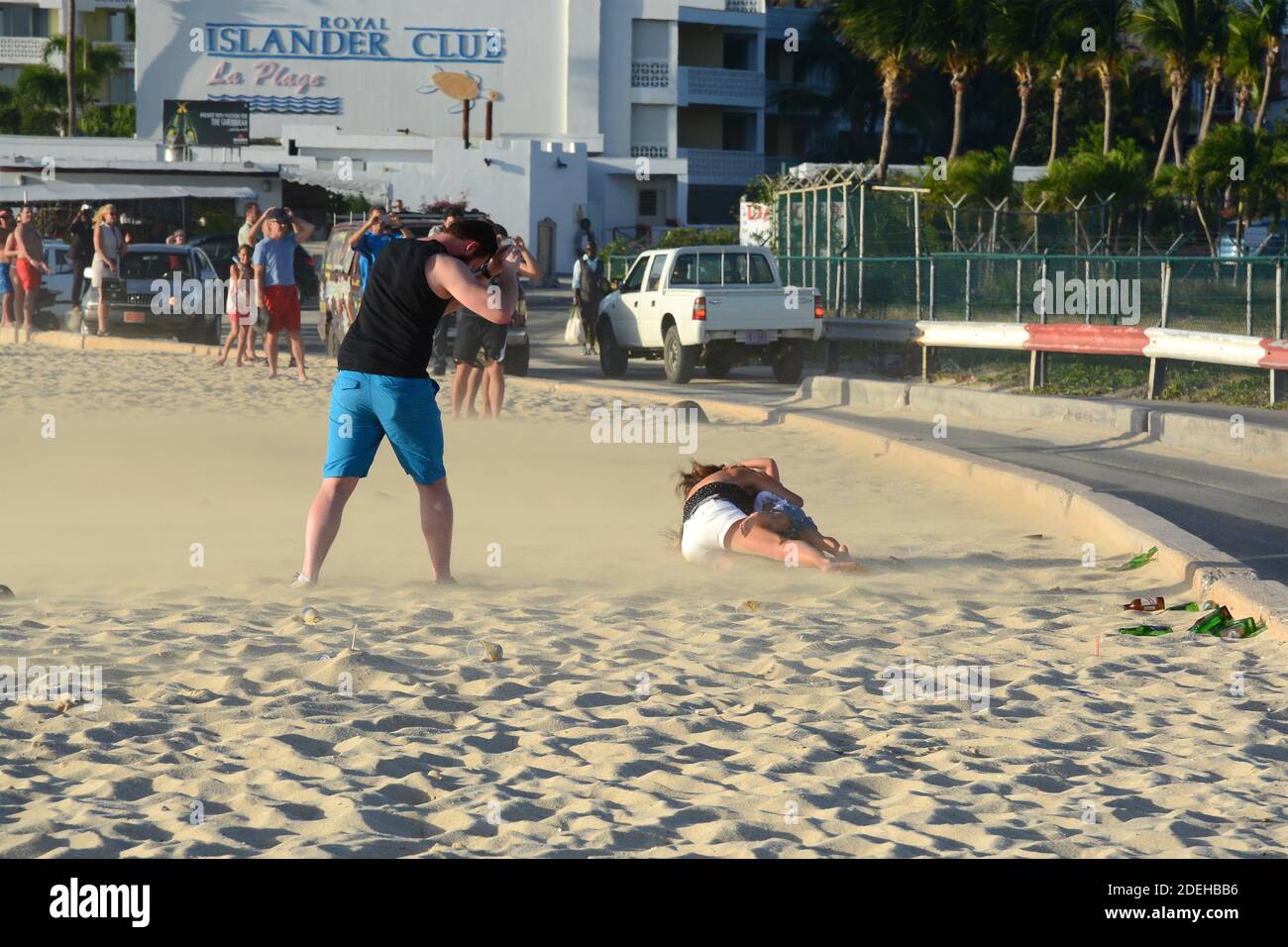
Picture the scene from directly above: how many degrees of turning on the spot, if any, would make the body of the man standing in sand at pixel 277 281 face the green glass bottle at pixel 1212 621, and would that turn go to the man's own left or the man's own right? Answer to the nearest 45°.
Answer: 0° — they already face it

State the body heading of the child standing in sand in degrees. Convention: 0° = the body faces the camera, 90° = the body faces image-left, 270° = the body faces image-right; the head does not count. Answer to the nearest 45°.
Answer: approximately 0°

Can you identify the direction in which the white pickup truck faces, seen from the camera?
facing away from the viewer and to the left of the viewer

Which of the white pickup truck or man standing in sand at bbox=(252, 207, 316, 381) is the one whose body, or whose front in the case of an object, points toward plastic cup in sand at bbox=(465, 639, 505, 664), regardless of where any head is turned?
the man standing in sand

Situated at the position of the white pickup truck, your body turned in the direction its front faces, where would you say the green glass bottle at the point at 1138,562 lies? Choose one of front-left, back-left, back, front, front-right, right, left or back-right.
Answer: back-left

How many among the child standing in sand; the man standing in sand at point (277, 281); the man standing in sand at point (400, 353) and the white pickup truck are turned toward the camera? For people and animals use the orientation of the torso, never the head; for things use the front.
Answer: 2

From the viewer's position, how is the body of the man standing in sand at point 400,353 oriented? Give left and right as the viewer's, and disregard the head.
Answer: facing away from the viewer and to the right of the viewer

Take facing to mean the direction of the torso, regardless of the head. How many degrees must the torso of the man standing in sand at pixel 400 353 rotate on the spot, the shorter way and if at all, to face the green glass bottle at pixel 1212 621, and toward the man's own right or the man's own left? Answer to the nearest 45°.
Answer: approximately 45° to the man's own right

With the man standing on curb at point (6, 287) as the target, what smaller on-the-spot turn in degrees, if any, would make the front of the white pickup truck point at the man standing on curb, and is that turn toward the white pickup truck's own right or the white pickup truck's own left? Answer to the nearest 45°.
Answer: approximately 45° to the white pickup truck's own left

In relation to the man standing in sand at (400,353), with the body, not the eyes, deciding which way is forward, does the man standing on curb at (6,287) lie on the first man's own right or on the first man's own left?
on the first man's own left

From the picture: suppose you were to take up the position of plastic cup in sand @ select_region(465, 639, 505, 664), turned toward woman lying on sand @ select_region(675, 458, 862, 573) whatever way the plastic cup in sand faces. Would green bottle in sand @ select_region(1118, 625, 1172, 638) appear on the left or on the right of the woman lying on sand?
right

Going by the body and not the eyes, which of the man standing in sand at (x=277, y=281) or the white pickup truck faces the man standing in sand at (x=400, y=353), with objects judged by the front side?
the man standing in sand at (x=277, y=281)

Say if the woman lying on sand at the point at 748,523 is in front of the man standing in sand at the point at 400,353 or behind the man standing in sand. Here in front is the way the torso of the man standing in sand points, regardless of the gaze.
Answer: in front
